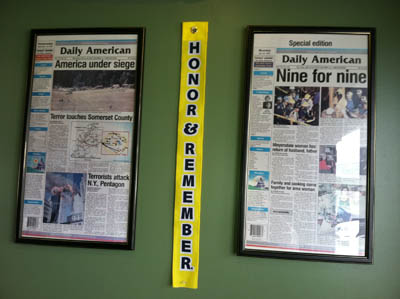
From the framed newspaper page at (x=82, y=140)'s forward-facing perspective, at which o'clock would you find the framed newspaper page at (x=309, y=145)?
the framed newspaper page at (x=309, y=145) is roughly at 10 o'clock from the framed newspaper page at (x=82, y=140).

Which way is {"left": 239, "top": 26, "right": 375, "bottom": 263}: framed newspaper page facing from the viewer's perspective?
toward the camera

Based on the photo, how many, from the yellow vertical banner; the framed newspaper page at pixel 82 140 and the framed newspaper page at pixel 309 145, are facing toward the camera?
3

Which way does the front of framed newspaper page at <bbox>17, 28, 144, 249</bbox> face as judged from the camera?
facing the viewer

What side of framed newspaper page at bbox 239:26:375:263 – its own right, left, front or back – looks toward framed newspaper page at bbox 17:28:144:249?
right

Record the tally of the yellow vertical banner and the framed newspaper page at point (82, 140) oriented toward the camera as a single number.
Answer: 2

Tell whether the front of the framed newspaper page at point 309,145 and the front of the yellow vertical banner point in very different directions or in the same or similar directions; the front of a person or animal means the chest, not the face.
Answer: same or similar directions
